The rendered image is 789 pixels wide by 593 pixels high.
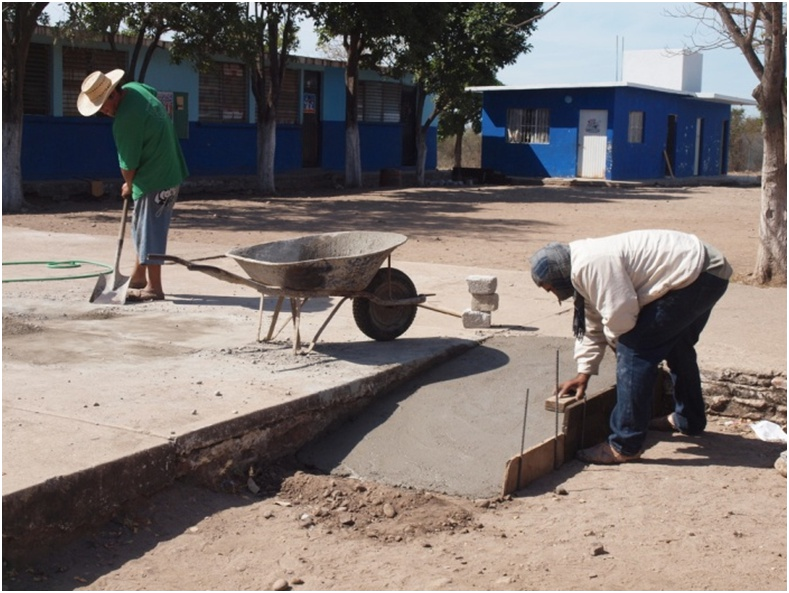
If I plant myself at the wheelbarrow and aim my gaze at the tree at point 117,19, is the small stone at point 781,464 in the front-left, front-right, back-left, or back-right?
back-right

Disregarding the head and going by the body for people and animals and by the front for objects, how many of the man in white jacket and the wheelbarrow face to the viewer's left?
1

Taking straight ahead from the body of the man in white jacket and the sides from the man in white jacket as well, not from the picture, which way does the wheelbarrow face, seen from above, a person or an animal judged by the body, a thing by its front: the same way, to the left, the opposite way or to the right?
the opposite way

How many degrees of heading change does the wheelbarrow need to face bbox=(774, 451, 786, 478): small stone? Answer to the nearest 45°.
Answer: approximately 45° to its right

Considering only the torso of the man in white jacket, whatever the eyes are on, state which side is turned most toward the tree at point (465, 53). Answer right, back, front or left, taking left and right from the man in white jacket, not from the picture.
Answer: right

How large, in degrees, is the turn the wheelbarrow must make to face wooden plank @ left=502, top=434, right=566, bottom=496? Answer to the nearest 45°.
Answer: approximately 45° to its right

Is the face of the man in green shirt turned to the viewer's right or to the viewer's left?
to the viewer's left

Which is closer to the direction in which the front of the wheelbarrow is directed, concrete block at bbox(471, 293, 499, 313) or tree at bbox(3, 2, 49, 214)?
the concrete block

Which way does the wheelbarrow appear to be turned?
to the viewer's right

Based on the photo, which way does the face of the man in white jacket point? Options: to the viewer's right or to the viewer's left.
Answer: to the viewer's left

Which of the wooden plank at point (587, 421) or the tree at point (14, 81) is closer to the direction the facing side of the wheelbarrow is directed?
the wooden plank

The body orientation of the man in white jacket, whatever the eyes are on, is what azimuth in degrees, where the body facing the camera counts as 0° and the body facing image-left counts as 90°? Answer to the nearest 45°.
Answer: approximately 90°

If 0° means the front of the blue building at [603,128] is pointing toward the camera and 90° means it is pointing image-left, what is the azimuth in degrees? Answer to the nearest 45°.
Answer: approximately 45°

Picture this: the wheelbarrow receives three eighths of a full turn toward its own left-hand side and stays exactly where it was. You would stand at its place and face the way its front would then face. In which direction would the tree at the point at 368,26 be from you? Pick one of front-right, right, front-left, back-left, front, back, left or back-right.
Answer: front-right
